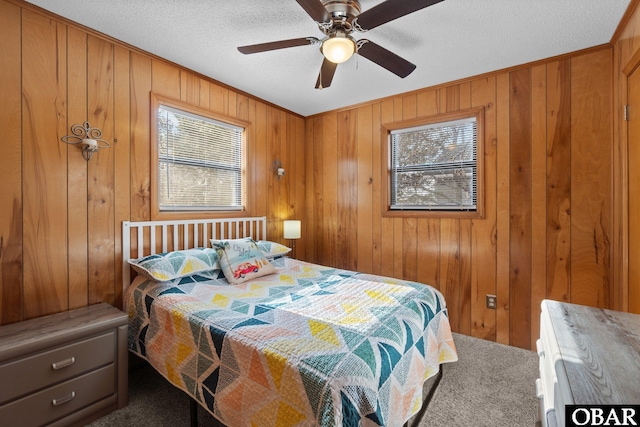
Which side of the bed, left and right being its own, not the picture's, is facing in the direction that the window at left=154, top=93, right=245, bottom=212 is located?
back

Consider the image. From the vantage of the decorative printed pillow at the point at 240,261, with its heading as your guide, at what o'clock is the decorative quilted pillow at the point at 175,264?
the decorative quilted pillow at the point at 175,264 is roughly at 4 o'clock from the decorative printed pillow at the point at 240,261.

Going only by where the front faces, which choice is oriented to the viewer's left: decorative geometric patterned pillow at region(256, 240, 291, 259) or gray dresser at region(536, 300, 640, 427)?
the gray dresser

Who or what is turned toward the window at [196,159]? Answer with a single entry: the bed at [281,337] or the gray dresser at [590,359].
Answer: the gray dresser

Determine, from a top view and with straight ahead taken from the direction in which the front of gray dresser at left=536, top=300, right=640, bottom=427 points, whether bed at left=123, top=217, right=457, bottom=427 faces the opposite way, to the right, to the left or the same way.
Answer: the opposite way

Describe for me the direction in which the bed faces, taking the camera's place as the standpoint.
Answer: facing the viewer and to the right of the viewer

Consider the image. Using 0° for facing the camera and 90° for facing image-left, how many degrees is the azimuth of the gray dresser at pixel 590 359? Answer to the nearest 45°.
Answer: approximately 90°

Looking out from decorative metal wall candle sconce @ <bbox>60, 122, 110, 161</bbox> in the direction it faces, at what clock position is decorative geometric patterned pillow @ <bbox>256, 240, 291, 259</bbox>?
The decorative geometric patterned pillow is roughly at 9 o'clock from the decorative metal wall candle sconce.

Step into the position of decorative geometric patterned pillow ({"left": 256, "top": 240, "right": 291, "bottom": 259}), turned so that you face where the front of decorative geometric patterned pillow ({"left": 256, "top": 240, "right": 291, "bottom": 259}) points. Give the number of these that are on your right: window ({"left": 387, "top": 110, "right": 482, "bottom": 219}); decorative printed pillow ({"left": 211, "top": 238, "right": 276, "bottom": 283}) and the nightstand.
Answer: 2

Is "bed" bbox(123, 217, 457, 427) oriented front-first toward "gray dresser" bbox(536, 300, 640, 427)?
yes

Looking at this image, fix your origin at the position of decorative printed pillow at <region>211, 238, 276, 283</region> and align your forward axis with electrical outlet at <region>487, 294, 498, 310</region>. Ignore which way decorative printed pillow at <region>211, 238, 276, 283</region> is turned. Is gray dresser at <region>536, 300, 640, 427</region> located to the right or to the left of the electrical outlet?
right

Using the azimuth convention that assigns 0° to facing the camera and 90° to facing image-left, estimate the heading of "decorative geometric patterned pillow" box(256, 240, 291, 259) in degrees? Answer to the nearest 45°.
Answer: approximately 315°
